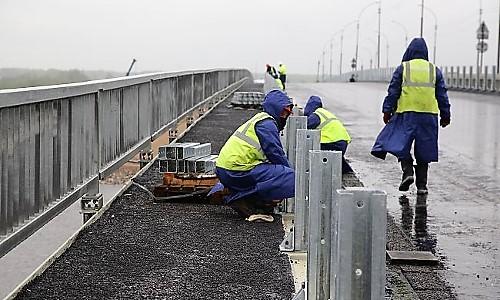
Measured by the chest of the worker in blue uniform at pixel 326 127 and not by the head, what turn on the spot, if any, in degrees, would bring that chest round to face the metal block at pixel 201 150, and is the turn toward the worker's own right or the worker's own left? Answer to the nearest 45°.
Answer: approximately 45° to the worker's own left

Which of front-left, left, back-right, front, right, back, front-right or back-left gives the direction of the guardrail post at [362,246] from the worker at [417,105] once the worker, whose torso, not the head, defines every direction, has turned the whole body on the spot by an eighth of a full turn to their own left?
back-left

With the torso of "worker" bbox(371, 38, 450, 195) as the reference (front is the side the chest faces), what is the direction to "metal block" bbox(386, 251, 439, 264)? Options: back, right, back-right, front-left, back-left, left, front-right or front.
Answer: back

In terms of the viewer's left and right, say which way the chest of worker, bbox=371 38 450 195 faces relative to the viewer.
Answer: facing away from the viewer

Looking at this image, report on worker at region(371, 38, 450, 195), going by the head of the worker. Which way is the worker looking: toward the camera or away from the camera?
away from the camera

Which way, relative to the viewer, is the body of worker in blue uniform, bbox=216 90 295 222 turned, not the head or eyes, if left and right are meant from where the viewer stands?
facing to the right of the viewer
